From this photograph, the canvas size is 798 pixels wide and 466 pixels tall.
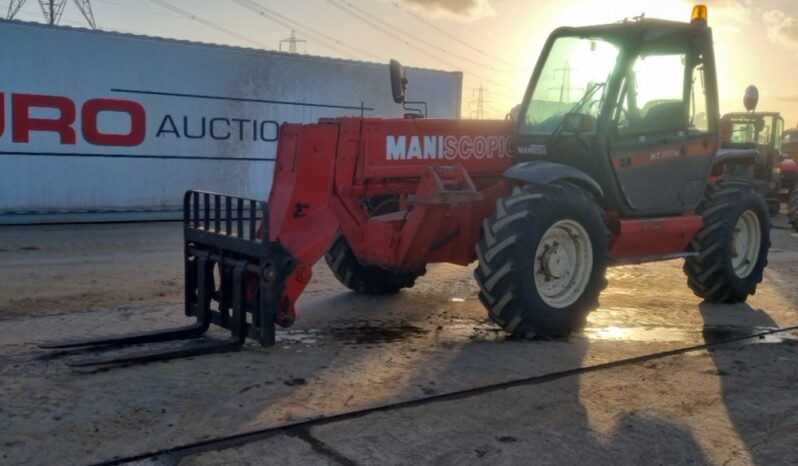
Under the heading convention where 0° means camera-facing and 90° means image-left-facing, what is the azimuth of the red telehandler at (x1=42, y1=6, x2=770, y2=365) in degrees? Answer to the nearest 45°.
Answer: approximately 45°

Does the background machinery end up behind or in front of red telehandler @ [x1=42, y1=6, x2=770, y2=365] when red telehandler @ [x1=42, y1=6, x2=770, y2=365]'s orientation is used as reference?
behind

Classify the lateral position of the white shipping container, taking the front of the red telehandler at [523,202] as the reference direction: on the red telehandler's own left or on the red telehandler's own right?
on the red telehandler's own right
